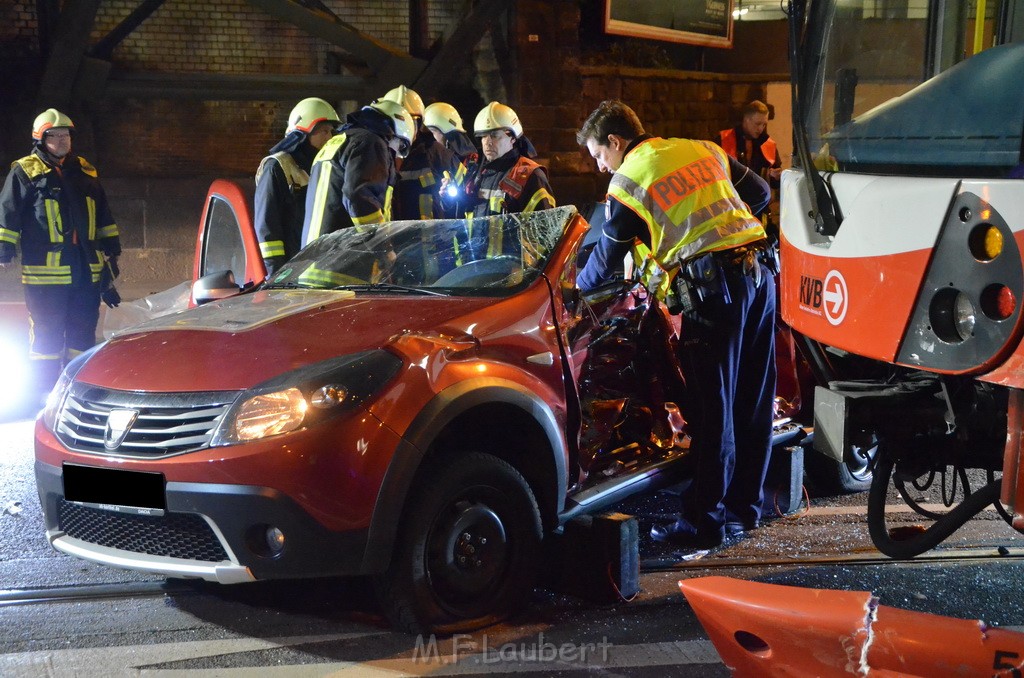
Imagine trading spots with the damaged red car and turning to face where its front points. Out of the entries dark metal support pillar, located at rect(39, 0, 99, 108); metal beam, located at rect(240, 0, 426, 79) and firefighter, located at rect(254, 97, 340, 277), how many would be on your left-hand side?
0

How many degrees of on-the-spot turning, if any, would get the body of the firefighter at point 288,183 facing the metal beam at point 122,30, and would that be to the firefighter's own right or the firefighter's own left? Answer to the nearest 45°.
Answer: approximately 90° to the firefighter's own left

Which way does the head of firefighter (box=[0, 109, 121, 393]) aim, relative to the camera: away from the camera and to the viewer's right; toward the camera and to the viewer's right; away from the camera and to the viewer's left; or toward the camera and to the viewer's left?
toward the camera and to the viewer's right

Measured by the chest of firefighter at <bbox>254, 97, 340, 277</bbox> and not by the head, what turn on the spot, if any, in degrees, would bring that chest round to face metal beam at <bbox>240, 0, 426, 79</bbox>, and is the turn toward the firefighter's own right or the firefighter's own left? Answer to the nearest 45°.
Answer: approximately 90° to the firefighter's own left

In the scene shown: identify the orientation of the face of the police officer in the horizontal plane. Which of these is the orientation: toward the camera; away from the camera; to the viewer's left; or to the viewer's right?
to the viewer's left

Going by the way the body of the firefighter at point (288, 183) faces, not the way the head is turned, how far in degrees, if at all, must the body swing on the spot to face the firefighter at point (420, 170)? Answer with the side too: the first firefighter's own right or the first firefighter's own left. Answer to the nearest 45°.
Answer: approximately 45° to the first firefighter's own left

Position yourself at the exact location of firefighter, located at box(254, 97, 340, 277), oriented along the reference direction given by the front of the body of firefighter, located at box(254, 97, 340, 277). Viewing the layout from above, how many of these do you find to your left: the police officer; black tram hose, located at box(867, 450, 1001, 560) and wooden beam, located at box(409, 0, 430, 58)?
1

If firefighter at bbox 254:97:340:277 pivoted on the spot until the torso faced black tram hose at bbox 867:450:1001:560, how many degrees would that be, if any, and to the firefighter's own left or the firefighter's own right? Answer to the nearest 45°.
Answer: approximately 45° to the firefighter's own right

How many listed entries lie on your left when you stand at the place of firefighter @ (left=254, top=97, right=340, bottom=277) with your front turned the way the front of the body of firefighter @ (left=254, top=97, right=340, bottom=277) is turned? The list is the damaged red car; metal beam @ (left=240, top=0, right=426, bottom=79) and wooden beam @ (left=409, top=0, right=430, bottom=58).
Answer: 2

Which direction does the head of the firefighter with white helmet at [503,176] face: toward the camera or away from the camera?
toward the camera

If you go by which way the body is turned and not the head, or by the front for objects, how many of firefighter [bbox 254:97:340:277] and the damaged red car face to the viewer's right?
1

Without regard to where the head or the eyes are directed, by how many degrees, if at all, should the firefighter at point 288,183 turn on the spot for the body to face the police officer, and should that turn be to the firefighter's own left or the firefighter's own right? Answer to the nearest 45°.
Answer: approximately 45° to the firefighter's own right

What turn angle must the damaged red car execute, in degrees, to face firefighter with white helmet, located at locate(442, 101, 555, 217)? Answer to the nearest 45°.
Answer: approximately 135° to its right

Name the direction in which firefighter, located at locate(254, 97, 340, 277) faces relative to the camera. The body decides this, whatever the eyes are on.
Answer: to the viewer's right

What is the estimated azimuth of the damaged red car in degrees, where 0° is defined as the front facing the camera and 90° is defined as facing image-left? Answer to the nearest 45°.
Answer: approximately 45°

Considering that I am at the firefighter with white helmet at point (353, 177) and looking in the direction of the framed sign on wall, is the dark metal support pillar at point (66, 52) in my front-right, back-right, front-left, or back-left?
front-left

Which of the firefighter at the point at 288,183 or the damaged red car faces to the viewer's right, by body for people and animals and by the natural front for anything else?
the firefighter
